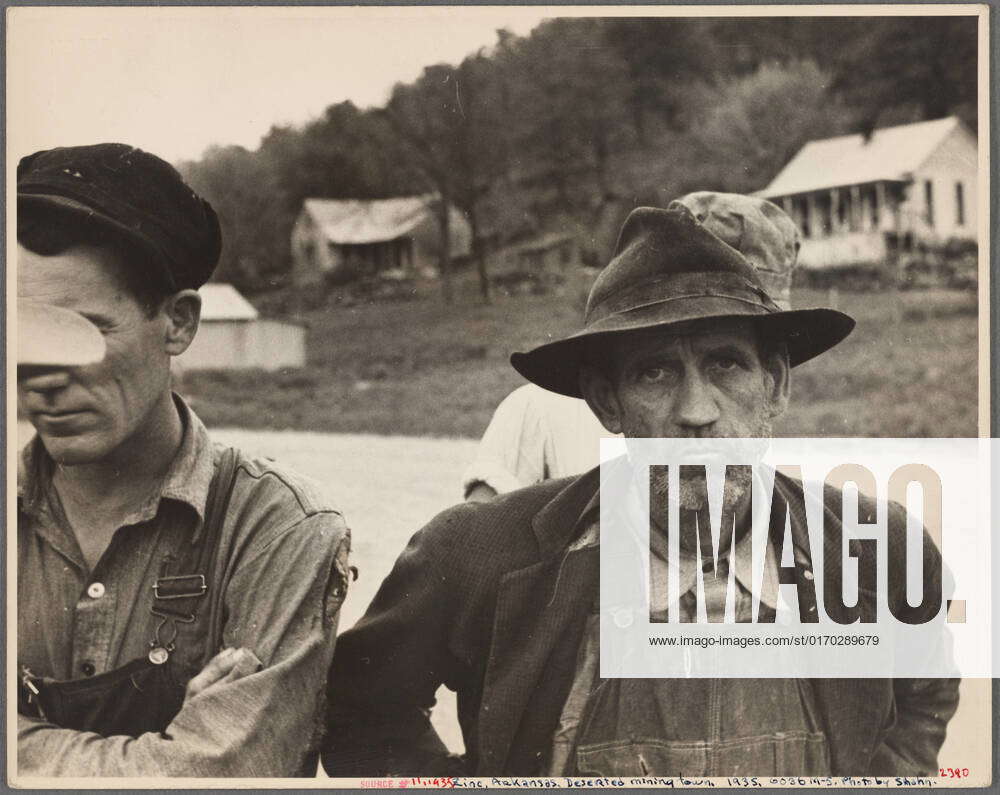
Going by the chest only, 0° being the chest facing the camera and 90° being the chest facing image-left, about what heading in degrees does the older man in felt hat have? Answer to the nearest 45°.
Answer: approximately 0°

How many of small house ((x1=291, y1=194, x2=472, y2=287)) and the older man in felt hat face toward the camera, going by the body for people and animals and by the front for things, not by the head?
2

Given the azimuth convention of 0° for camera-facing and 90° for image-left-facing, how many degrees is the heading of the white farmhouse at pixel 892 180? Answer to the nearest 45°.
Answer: approximately 45°

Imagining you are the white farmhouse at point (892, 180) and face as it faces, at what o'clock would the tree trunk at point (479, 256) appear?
The tree trunk is roughly at 1 o'clock from the white farmhouse.

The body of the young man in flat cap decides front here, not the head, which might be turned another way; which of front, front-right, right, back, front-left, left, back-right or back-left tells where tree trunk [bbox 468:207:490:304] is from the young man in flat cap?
back-left

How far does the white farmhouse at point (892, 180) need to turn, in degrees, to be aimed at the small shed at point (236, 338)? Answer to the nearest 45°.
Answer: approximately 45° to its right

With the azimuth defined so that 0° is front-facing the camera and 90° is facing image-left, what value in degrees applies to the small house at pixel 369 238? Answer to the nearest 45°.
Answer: approximately 0°

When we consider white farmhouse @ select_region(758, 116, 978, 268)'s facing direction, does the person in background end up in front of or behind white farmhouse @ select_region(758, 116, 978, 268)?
in front
